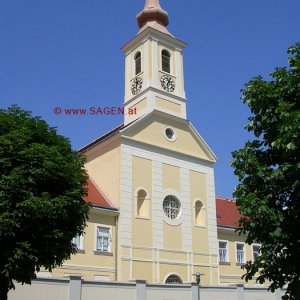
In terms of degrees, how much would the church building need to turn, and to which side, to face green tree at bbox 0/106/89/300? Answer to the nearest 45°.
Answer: approximately 45° to its right

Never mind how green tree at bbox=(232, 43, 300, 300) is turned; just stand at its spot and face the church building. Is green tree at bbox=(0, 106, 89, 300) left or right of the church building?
left

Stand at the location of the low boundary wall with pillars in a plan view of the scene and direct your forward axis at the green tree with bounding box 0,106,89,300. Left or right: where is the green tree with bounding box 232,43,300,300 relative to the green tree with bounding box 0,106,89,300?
left

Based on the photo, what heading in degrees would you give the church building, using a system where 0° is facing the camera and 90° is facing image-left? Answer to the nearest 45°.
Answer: approximately 315°
